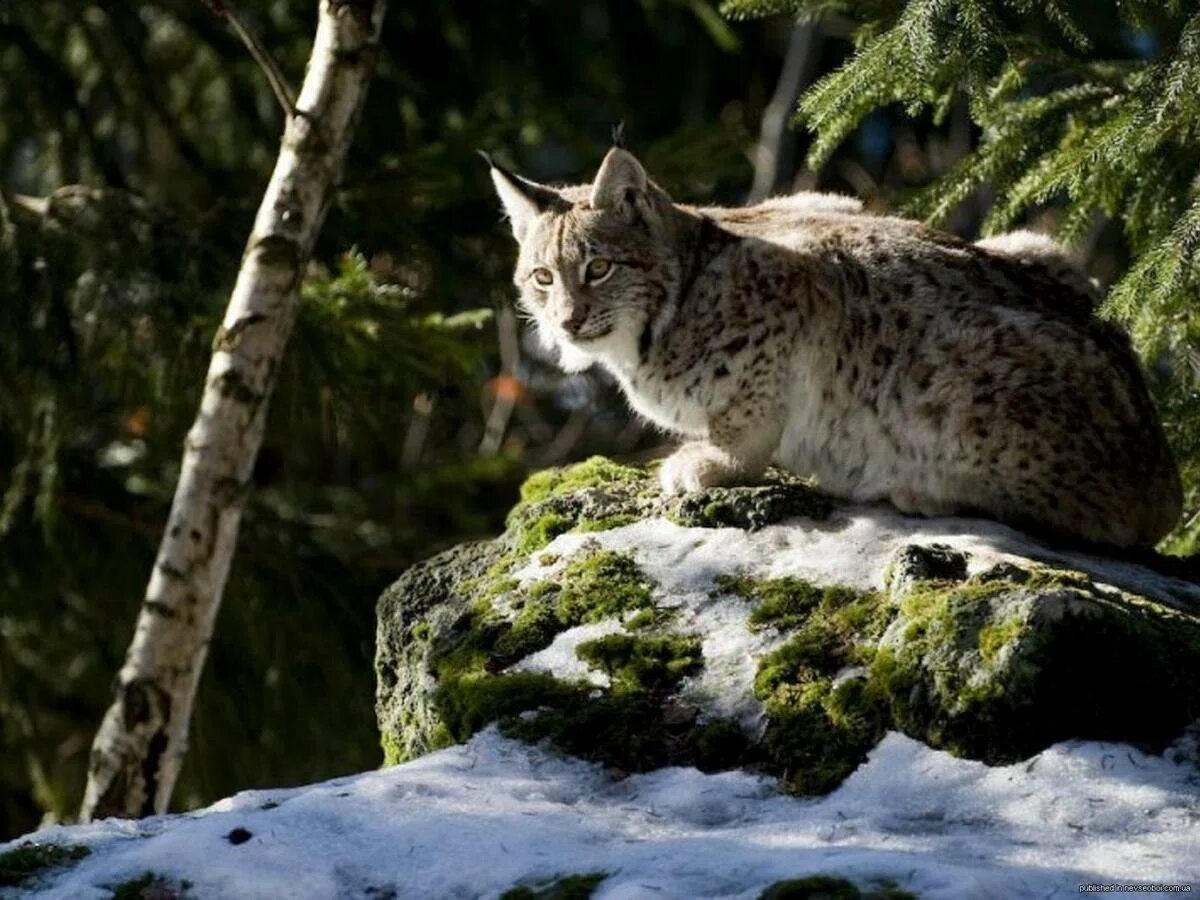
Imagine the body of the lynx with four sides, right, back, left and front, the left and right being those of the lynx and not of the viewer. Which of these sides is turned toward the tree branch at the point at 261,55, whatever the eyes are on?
front

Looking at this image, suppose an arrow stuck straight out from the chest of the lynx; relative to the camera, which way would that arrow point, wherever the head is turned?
to the viewer's left

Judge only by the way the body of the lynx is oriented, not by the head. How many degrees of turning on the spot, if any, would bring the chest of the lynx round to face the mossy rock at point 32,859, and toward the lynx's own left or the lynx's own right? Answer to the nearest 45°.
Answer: approximately 45° to the lynx's own left

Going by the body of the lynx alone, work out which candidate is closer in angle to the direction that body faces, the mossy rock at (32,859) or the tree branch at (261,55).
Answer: the tree branch

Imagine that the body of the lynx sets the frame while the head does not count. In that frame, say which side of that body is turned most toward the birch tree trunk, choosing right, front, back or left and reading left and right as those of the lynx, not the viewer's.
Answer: front
